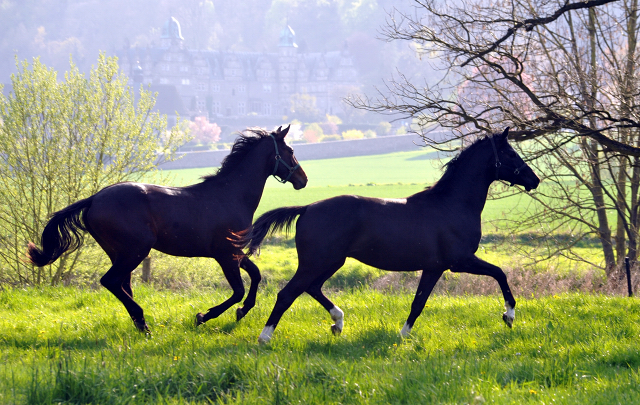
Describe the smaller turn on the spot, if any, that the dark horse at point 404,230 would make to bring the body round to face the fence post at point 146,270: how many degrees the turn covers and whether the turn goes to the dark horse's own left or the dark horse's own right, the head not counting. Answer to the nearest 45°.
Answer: approximately 135° to the dark horse's own left

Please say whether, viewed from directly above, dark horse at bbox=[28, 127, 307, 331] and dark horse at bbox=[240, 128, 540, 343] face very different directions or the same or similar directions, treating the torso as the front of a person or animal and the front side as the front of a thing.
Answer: same or similar directions

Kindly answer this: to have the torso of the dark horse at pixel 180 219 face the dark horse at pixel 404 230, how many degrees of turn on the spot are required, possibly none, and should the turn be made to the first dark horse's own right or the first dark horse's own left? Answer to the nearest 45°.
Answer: approximately 45° to the first dark horse's own right

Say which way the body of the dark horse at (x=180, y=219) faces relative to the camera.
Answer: to the viewer's right

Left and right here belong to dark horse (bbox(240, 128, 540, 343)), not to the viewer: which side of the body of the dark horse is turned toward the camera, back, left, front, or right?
right

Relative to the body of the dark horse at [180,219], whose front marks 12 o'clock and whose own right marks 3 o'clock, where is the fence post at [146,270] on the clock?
The fence post is roughly at 9 o'clock from the dark horse.

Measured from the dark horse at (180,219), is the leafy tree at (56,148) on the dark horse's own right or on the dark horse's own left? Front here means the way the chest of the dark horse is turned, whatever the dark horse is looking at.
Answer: on the dark horse's own left

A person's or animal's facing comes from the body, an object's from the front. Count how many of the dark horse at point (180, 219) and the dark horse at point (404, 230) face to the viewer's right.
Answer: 2

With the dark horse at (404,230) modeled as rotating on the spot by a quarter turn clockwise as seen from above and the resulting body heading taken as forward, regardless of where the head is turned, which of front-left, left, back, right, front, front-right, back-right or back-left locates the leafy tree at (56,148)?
back-right
